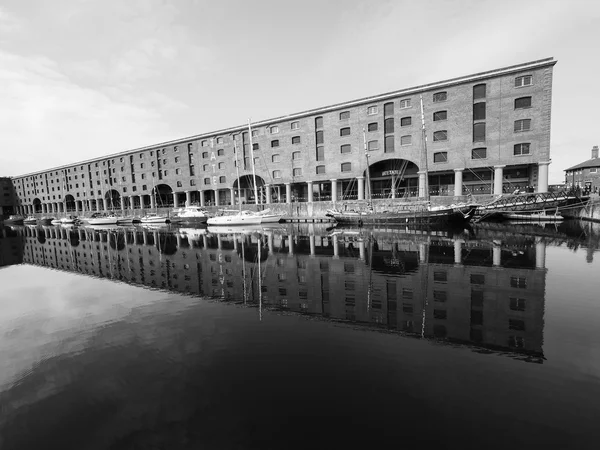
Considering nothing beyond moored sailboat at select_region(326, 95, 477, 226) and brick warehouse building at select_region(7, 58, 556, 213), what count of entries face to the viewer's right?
1

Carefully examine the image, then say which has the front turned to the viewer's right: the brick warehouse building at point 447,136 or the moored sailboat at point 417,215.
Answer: the moored sailboat

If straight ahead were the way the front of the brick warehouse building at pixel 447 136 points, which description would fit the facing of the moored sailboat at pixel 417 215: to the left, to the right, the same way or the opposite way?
to the left

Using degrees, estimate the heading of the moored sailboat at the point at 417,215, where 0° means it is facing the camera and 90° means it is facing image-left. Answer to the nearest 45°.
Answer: approximately 270°
